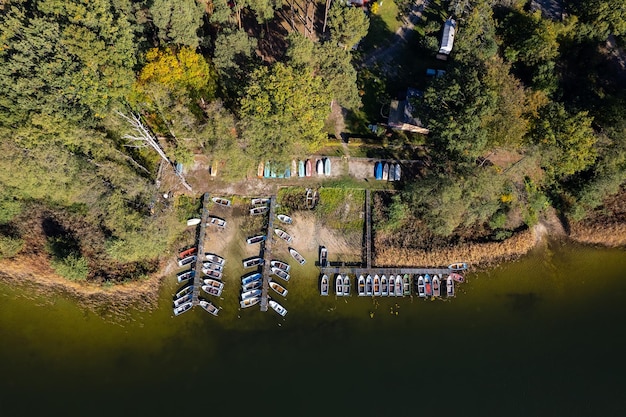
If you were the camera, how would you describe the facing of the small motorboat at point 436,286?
facing away from the viewer

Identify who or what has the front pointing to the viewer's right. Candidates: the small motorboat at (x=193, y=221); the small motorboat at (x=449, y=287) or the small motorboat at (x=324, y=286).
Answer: the small motorboat at (x=193, y=221)

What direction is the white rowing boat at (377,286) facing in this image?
away from the camera

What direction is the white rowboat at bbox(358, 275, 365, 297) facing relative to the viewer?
away from the camera

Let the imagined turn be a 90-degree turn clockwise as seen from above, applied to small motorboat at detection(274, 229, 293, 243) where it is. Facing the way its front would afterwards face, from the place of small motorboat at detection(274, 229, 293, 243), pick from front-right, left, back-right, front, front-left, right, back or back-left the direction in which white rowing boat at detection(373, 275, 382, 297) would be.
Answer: front-right

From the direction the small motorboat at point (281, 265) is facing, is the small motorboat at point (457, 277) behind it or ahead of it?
behind

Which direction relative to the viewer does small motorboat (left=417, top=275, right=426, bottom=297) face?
away from the camera

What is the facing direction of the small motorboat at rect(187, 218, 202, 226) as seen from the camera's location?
facing to the right of the viewer

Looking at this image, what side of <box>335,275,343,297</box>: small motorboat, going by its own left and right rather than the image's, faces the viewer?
back

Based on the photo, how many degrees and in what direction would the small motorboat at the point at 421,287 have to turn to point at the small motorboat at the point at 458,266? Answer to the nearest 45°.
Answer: approximately 90° to its right

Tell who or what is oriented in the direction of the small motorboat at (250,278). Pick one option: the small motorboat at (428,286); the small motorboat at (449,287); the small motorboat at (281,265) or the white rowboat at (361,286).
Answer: the small motorboat at (281,265)

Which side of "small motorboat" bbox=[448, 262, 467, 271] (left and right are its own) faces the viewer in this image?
left

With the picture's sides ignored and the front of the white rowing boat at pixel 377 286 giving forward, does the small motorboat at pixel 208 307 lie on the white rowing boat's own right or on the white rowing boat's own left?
on the white rowing boat's own left

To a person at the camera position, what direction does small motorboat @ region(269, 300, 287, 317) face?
facing away from the viewer and to the left of the viewer

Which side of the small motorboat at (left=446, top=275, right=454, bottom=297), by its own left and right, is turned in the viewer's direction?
back

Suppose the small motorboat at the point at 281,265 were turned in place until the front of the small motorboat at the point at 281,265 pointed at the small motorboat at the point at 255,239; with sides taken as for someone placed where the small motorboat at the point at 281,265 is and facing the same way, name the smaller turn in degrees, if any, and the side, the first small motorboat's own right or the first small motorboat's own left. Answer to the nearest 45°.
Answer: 0° — it already faces it
